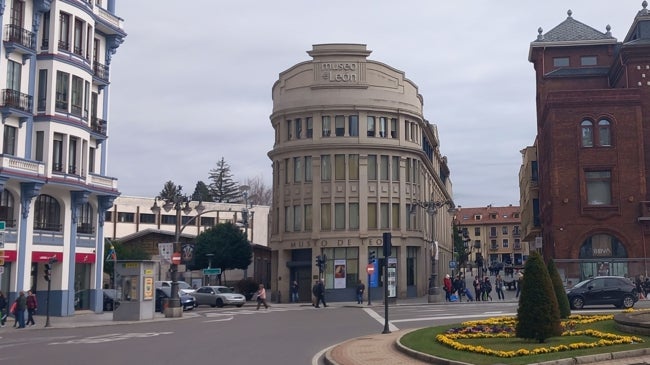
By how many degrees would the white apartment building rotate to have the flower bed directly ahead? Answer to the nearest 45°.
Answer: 0° — it already faces it

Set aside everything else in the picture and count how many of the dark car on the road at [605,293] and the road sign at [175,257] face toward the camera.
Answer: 1

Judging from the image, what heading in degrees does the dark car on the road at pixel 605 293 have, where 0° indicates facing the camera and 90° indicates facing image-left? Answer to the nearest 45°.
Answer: approximately 90°

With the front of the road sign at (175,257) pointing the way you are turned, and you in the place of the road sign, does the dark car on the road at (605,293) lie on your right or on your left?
on your left

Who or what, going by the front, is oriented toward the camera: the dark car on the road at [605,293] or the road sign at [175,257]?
the road sign

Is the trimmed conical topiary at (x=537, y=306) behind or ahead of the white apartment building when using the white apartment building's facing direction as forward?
ahead

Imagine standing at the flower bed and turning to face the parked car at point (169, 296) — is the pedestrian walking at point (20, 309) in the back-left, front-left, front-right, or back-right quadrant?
front-left

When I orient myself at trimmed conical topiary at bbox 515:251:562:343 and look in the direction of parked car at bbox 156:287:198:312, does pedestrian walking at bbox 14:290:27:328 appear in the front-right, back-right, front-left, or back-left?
front-left

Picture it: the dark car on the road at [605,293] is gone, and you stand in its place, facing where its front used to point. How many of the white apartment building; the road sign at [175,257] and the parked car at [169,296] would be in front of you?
3

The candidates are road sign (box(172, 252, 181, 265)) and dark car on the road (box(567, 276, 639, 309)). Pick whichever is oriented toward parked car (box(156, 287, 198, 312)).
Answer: dark car on the road (box(567, 276, 639, 309))

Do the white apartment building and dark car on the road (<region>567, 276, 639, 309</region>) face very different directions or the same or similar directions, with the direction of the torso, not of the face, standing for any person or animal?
very different directions

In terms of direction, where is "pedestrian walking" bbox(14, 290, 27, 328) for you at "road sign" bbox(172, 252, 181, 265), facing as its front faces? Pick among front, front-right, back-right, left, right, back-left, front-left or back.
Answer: front-right

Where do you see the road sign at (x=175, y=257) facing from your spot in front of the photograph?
facing the viewer

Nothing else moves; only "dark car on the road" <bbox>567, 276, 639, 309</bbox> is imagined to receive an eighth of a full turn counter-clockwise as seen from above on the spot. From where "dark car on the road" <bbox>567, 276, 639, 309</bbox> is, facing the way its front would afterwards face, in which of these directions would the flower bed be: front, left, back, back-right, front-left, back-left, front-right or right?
front-left

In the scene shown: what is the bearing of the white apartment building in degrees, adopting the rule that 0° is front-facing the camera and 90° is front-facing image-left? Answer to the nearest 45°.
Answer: approximately 315°
